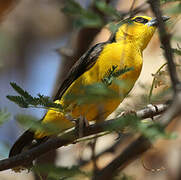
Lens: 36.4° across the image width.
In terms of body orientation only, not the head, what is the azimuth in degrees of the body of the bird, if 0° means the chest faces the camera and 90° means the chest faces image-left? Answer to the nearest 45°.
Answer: approximately 270°

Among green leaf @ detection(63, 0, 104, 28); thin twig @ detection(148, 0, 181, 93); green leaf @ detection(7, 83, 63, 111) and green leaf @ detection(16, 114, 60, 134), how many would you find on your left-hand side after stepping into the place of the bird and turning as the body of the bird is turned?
0

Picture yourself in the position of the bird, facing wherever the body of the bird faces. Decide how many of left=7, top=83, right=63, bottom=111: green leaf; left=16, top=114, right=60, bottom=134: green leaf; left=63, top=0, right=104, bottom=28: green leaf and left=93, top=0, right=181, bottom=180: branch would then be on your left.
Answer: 0

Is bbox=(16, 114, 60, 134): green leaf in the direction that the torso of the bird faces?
no

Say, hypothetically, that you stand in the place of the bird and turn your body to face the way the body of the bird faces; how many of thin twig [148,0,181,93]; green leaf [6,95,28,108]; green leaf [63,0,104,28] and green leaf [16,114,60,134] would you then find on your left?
0

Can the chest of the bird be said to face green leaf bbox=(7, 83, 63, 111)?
no

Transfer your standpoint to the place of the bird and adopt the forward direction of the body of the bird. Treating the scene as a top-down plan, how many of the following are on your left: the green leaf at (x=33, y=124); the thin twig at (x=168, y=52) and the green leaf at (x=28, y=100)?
0

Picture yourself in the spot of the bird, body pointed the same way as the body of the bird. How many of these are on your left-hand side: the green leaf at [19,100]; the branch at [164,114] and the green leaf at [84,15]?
0

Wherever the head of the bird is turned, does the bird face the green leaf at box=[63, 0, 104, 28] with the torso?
no
